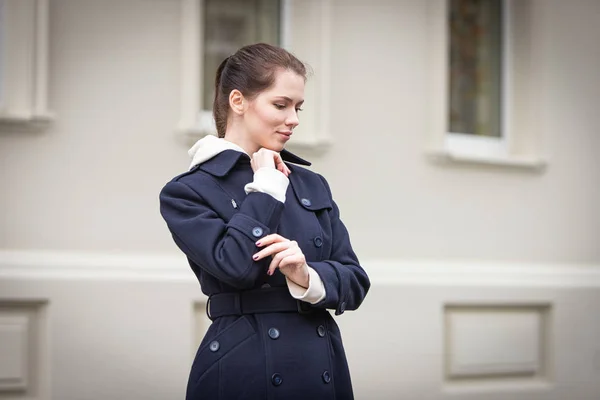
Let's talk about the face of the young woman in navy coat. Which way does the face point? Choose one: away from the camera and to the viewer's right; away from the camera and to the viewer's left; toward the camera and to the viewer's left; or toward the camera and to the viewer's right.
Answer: toward the camera and to the viewer's right

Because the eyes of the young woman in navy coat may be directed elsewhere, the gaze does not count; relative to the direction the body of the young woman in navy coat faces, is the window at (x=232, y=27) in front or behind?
behind

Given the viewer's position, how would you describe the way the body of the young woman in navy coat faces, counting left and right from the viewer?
facing the viewer and to the right of the viewer

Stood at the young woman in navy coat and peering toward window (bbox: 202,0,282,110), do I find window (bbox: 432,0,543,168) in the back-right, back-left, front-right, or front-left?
front-right

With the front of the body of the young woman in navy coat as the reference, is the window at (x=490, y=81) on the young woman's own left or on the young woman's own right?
on the young woman's own left

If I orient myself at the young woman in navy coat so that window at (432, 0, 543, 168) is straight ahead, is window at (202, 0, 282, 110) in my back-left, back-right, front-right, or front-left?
front-left

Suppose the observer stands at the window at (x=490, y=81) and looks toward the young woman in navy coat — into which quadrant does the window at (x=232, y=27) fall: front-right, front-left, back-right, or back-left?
front-right
